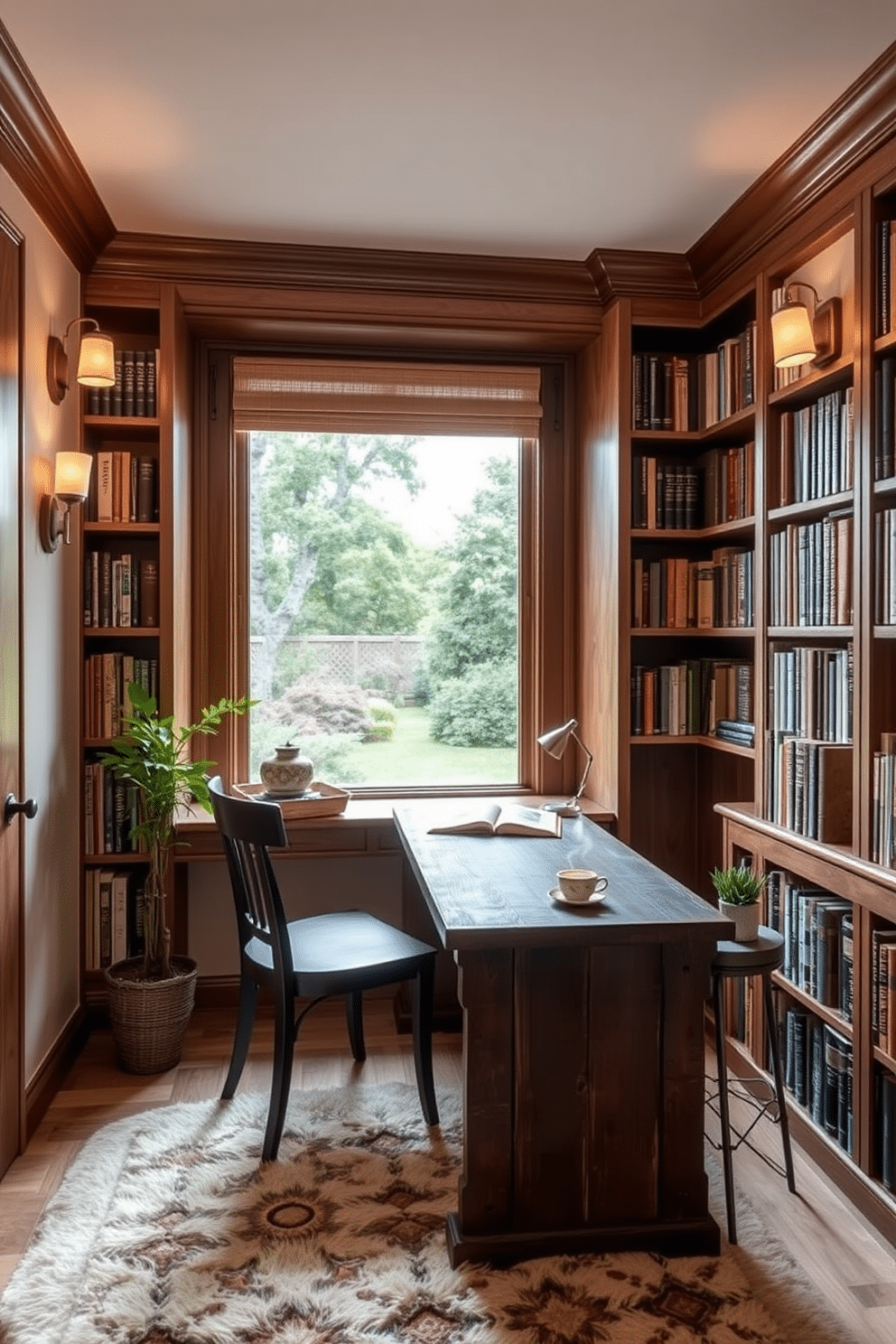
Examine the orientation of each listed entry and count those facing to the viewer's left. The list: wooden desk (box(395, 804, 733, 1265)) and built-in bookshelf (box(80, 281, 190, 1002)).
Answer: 1

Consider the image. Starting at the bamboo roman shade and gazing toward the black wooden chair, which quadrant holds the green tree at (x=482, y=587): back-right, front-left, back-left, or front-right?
back-left

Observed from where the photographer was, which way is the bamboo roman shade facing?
facing the viewer

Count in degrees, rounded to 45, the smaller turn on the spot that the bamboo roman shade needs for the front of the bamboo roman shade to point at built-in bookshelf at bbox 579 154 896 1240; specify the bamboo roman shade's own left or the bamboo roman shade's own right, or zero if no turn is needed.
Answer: approximately 45° to the bamboo roman shade's own left

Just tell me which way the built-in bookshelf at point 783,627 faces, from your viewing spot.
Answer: facing the viewer and to the left of the viewer

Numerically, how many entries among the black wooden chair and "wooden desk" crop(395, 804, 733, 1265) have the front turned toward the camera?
0

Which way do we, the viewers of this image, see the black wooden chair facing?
facing away from the viewer and to the right of the viewer

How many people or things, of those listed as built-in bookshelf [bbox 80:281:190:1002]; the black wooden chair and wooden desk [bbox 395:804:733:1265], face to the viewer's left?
1

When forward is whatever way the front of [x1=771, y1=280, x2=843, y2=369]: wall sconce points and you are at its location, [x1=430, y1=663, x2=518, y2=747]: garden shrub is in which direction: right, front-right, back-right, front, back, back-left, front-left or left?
right

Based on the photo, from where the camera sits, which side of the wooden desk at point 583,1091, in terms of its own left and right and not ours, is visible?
left

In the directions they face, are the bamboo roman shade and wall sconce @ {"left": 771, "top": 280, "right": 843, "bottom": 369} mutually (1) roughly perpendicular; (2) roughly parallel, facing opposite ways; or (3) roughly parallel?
roughly perpendicular

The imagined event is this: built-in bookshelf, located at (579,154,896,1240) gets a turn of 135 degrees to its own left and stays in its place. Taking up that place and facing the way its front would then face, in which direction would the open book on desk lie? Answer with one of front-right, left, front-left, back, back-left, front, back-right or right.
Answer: back
